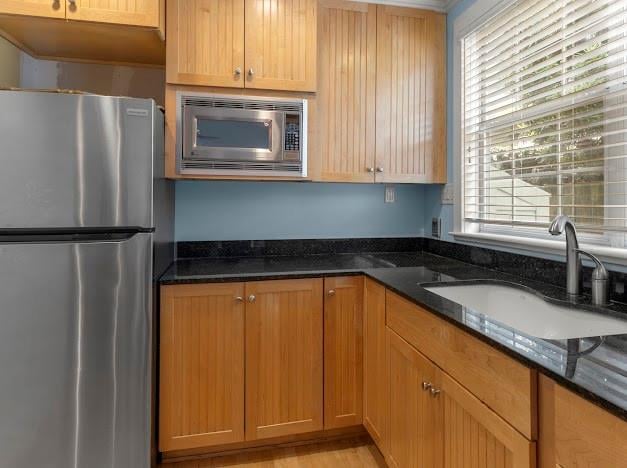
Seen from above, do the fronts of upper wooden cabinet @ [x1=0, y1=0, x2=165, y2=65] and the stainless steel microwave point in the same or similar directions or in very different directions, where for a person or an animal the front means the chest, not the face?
same or similar directions

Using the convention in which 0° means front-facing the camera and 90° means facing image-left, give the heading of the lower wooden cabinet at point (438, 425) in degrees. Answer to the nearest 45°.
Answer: approximately 45°

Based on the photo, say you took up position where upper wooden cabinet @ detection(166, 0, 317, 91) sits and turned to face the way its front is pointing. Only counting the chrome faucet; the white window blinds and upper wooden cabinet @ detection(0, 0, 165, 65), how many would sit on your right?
1

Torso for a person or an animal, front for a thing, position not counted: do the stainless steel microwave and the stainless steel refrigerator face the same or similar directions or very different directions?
same or similar directions

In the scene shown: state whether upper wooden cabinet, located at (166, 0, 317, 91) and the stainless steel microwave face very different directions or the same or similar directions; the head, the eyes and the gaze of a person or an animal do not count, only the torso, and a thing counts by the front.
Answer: same or similar directions

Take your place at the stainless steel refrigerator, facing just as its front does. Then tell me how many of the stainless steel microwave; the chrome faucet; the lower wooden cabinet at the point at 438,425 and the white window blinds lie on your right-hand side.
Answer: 0

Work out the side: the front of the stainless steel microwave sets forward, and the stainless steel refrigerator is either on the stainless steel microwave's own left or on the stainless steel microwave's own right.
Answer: on the stainless steel microwave's own right

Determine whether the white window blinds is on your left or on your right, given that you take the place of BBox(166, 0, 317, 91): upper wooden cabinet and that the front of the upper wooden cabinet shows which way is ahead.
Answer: on your left

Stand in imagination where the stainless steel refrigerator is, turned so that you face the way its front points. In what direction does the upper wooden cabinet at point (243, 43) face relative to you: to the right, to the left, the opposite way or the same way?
the same way

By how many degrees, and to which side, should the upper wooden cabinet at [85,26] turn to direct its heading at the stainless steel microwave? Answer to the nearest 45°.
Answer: approximately 90° to its left

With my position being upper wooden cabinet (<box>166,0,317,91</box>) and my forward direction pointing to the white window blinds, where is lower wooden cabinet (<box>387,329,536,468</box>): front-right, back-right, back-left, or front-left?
front-right

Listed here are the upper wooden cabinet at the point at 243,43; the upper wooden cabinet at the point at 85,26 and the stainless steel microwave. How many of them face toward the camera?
3

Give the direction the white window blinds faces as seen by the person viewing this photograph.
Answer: facing the viewer and to the left of the viewer

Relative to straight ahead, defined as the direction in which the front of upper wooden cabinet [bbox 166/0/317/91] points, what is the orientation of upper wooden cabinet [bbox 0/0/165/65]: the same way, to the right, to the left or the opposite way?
the same way

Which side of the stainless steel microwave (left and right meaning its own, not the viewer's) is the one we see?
front

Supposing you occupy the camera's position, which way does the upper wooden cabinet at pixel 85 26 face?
facing the viewer

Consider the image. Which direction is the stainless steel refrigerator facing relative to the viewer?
toward the camera

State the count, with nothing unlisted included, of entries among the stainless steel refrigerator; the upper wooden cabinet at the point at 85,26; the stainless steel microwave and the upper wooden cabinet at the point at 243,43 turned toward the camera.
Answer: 4

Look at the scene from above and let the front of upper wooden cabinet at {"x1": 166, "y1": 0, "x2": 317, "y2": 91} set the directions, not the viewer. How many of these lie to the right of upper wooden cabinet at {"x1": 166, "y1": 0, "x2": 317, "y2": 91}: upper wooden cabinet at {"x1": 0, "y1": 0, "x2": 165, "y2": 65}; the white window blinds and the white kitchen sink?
1

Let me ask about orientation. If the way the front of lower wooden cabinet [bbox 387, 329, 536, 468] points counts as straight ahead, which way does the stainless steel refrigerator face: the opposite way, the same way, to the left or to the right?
to the left

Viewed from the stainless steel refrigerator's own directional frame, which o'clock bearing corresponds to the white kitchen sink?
The white kitchen sink is roughly at 10 o'clock from the stainless steel refrigerator.
